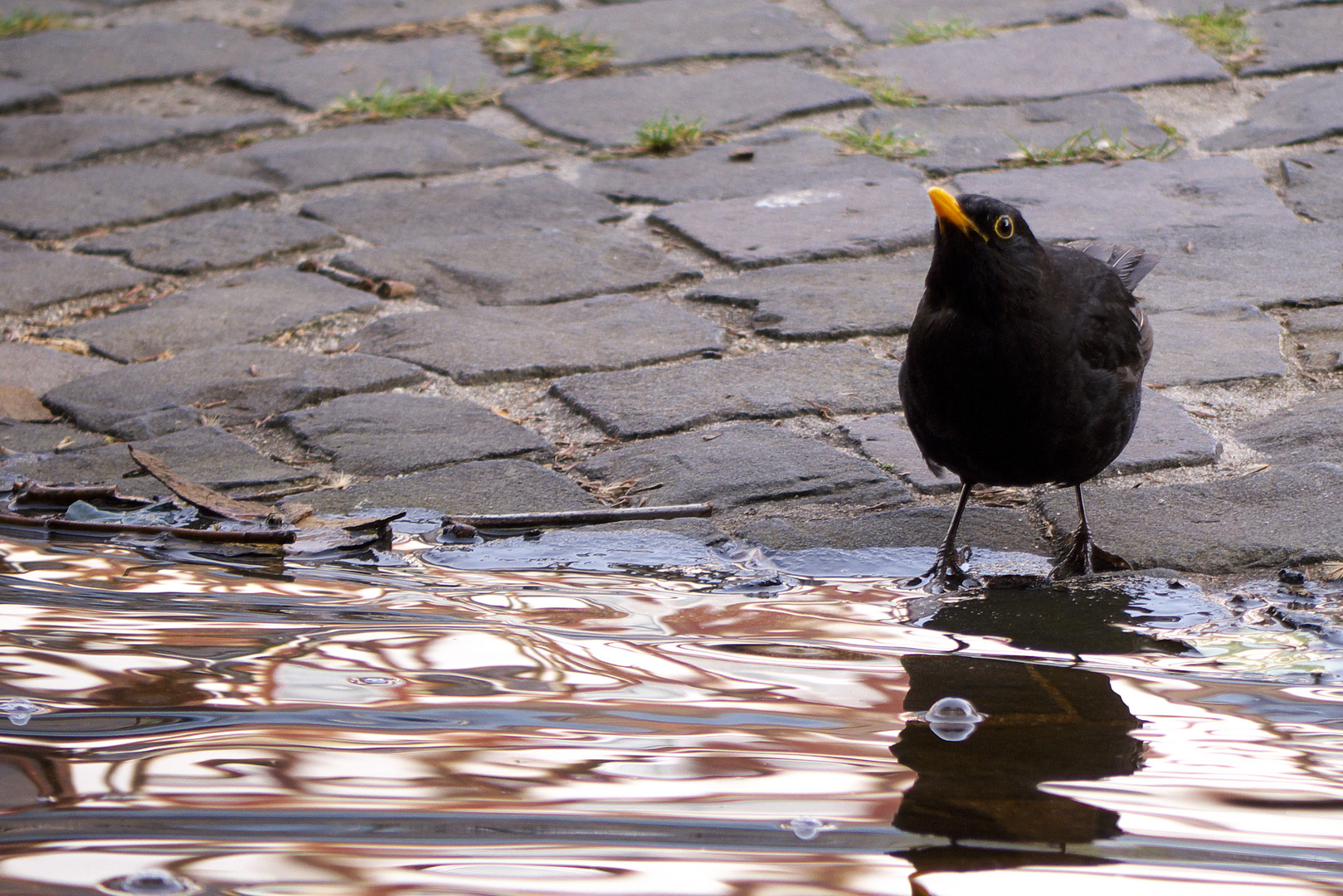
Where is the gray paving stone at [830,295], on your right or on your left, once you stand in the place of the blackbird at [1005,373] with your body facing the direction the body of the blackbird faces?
on your right

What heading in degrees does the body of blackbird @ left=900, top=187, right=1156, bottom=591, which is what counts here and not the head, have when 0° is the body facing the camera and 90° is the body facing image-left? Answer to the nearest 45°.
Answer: approximately 45°

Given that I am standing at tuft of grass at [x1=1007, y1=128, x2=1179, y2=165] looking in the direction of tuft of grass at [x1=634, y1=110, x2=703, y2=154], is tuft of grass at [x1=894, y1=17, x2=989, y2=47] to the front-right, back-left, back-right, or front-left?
front-right

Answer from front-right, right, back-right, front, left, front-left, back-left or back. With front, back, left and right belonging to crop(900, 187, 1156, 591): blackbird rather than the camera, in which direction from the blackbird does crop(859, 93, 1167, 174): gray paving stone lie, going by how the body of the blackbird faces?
back-right

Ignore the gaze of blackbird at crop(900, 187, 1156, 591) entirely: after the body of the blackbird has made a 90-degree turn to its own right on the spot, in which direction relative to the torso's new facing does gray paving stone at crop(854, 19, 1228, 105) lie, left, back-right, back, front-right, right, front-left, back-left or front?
front-right

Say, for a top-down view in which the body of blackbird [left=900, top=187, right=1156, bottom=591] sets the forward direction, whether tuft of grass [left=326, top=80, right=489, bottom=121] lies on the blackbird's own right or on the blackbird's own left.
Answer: on the blackbird's own right

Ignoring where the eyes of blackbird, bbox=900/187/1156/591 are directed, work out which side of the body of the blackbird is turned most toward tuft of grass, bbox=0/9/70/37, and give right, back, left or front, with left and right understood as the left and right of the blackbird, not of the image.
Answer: right

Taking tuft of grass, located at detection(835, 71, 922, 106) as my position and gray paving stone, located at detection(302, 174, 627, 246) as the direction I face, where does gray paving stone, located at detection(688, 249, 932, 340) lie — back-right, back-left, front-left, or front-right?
front-left

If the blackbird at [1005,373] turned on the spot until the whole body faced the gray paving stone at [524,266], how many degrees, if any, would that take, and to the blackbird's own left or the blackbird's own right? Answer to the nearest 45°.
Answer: approximately 90° to the blackbird's own right

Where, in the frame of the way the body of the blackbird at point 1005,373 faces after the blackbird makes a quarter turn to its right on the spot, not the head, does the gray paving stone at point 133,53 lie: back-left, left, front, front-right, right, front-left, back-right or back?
front

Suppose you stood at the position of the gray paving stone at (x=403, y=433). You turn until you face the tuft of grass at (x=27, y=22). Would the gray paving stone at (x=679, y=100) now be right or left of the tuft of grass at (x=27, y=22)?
right

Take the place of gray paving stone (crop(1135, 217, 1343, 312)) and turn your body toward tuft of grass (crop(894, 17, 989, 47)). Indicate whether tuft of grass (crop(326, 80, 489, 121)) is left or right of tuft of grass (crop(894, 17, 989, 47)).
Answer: left

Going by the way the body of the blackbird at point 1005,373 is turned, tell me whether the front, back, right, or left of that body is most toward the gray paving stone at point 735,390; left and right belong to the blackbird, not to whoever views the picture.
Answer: right
